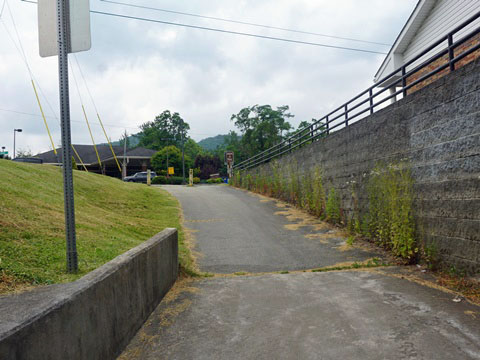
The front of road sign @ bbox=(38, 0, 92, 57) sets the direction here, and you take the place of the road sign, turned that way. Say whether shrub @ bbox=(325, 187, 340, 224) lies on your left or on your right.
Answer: on your right

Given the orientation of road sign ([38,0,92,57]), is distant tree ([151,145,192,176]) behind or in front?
in front

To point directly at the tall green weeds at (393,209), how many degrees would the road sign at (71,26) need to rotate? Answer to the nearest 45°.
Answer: approximately 90° to its right

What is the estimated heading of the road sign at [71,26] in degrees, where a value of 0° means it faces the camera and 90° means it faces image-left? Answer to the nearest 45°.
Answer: approximately 180°

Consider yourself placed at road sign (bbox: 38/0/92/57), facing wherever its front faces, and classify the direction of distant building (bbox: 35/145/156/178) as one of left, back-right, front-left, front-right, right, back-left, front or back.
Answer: front

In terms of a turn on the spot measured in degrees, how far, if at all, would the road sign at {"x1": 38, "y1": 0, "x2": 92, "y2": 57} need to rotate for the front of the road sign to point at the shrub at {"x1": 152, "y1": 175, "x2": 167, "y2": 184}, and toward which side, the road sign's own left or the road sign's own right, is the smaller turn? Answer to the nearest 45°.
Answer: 0° — it already faces it

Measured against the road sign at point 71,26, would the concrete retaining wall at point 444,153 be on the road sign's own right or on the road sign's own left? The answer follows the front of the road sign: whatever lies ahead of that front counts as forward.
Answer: on the road sign's own right
